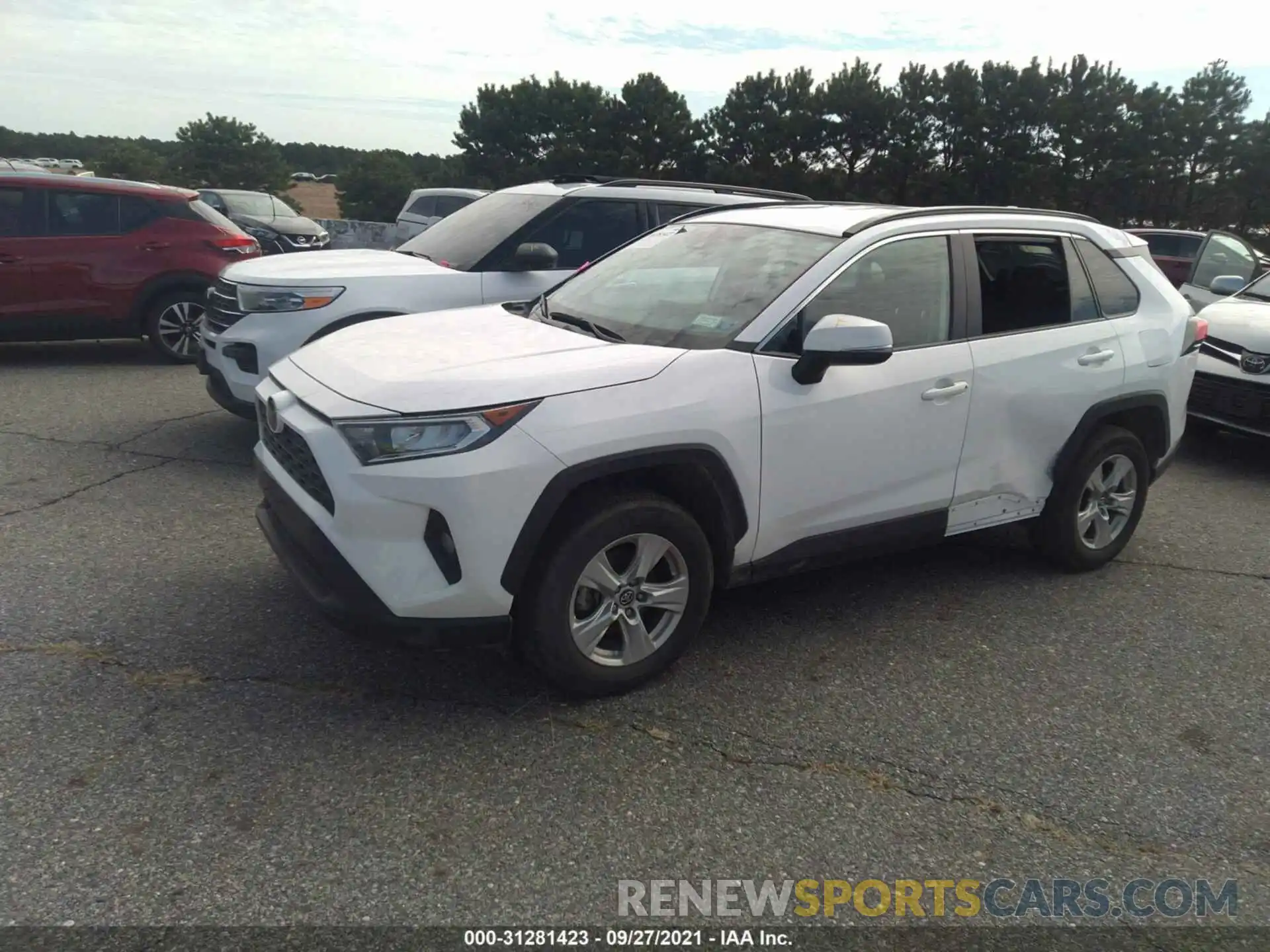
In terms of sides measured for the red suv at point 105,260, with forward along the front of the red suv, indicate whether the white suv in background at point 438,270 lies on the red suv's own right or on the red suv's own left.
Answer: on the red suv's own left

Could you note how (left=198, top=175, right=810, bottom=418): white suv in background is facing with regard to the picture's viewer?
facing the viewer and to the left of the viewer

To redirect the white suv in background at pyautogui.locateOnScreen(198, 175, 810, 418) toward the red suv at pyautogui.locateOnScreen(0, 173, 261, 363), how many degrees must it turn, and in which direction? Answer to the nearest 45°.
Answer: approximately 90° to its right

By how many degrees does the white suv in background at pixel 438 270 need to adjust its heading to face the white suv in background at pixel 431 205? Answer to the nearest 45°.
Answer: approximately 135° to its right

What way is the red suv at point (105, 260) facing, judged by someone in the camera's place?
facing to the left of the viewer

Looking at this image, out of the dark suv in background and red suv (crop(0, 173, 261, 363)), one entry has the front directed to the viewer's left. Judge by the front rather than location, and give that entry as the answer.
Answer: the red suv

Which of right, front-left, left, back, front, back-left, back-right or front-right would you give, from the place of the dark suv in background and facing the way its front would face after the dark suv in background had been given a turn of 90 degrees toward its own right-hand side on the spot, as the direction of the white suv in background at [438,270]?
front-left

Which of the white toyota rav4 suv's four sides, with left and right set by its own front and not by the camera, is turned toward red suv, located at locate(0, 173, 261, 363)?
right

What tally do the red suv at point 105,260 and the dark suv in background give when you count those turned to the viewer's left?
1

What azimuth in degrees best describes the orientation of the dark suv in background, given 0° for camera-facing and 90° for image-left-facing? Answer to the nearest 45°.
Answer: approximately 315°
